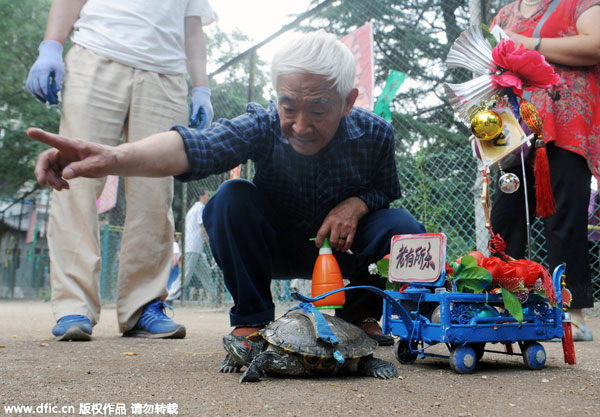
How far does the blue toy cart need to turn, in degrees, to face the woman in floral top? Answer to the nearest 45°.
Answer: approximately 180°

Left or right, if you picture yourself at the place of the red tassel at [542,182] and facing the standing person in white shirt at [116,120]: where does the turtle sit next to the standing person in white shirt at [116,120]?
left

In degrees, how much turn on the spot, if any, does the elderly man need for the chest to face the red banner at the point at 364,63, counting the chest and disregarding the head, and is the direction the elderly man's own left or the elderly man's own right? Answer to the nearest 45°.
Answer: approximately 180°

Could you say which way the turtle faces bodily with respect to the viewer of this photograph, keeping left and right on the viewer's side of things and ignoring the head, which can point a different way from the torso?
facing to the left of the viewer

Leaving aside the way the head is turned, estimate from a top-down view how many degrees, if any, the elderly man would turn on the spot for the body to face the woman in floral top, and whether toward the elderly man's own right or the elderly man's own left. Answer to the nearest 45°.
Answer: approximately 90° to the elderly man's own left

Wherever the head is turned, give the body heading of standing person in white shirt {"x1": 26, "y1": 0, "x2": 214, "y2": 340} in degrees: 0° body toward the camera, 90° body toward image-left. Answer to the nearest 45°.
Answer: approximately 0°

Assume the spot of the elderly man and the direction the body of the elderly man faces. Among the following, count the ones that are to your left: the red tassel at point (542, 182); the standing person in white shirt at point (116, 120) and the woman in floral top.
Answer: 2

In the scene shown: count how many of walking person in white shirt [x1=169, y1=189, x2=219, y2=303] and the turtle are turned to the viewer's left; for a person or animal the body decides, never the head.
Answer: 1
